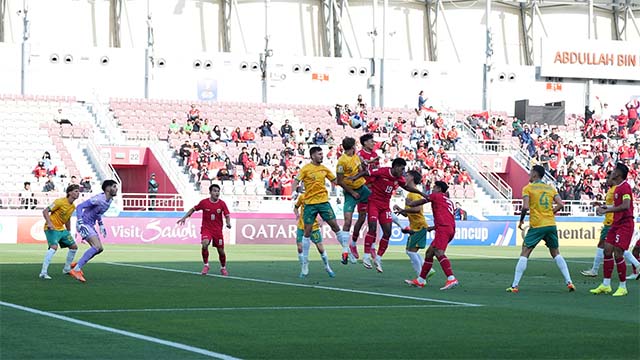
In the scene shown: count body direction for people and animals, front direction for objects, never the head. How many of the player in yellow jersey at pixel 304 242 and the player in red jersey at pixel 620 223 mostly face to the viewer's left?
1

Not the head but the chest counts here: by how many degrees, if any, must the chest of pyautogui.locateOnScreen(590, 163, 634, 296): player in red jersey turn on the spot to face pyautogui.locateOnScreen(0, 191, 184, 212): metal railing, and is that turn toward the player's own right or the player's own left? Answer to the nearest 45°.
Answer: approximately 45° to the player's own right

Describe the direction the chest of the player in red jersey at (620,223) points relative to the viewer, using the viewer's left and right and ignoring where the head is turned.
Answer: facing to the left of the viewer
